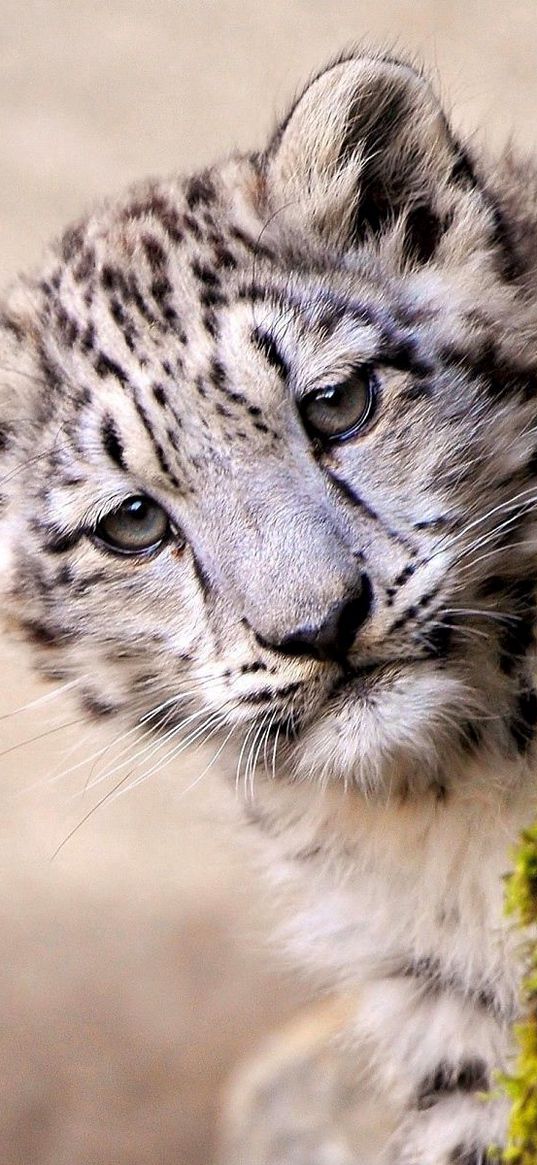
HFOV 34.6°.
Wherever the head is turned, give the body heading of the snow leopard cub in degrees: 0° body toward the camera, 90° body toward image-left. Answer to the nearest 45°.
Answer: approximately 0°
